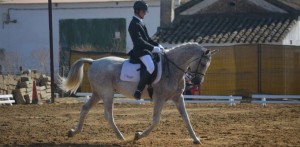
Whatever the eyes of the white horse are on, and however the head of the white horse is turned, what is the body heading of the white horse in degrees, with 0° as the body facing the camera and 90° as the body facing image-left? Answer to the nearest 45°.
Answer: approximately 270°

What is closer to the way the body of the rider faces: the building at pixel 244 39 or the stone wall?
the building

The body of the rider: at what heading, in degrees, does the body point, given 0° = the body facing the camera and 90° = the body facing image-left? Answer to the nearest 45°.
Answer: approximately 270°

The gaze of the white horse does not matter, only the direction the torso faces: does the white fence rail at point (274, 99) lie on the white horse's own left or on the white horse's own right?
on the white horse's own left

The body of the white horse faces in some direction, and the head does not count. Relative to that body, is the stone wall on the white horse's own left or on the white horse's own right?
on the white horse's own left

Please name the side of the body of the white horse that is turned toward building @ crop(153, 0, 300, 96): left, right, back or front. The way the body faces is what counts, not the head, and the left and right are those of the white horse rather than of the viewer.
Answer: left
